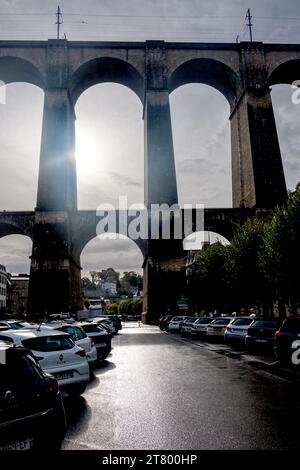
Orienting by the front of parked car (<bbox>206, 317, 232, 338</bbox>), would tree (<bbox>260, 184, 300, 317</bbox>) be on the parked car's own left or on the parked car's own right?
on the parked car's own right

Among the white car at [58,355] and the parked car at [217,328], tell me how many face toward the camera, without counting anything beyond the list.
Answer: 0

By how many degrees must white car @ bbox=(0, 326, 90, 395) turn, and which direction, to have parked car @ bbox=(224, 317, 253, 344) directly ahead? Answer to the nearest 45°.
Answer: approximately 90° to its right

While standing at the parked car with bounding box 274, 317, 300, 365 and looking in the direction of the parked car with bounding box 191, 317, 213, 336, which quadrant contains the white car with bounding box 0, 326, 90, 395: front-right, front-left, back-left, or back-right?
back-left

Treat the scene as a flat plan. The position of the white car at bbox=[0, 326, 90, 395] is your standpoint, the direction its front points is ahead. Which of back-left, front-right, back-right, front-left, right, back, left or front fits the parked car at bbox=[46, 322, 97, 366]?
front-right

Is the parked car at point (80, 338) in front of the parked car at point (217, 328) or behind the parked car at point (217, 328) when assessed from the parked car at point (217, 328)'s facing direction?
behind

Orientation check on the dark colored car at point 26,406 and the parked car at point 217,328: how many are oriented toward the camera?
0

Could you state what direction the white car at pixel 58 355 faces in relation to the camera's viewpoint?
facing away from the viewer and to the left of the viewer

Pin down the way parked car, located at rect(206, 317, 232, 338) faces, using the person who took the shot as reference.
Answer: facing away from the viewer and to the right of the viewer

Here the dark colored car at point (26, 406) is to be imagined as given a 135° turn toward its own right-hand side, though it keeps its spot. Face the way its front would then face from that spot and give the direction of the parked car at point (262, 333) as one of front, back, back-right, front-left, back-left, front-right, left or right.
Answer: front-left

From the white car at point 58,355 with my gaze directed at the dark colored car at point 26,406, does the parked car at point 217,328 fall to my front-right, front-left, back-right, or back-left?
back-left

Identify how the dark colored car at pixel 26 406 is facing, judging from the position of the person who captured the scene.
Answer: facing away from the viewer and to the left of the viewer
